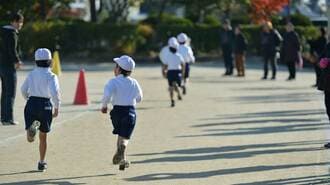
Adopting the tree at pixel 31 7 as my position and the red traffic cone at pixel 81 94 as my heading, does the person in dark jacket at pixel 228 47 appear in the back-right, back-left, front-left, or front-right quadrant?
front-left

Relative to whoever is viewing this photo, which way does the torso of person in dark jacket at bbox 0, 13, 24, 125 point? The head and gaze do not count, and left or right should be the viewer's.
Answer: facing to the right of the viewer

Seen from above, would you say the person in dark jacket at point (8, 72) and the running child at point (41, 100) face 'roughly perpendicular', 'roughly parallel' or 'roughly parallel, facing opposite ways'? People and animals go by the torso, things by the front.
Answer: roughly perpendicular

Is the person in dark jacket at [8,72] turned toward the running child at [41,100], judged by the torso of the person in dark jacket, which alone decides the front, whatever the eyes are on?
no

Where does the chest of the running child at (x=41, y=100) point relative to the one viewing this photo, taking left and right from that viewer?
facing away from the viewer

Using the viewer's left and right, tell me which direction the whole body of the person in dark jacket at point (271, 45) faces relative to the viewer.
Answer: facing the viewer and to the left of the viewer

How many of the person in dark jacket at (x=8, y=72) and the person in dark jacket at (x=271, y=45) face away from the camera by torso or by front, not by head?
0

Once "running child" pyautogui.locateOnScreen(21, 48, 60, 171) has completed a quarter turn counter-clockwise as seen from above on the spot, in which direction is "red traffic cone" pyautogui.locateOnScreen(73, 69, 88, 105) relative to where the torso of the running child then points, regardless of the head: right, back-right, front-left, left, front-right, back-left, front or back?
right

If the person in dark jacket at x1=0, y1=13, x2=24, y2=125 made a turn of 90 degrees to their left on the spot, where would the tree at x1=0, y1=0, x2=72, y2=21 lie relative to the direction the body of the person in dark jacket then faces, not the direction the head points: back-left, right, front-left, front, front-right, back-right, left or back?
front

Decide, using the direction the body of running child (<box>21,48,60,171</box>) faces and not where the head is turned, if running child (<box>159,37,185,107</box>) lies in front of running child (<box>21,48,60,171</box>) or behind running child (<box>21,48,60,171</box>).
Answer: in front

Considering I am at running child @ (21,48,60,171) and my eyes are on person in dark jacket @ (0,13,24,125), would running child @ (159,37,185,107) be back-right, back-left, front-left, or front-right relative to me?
front-right
